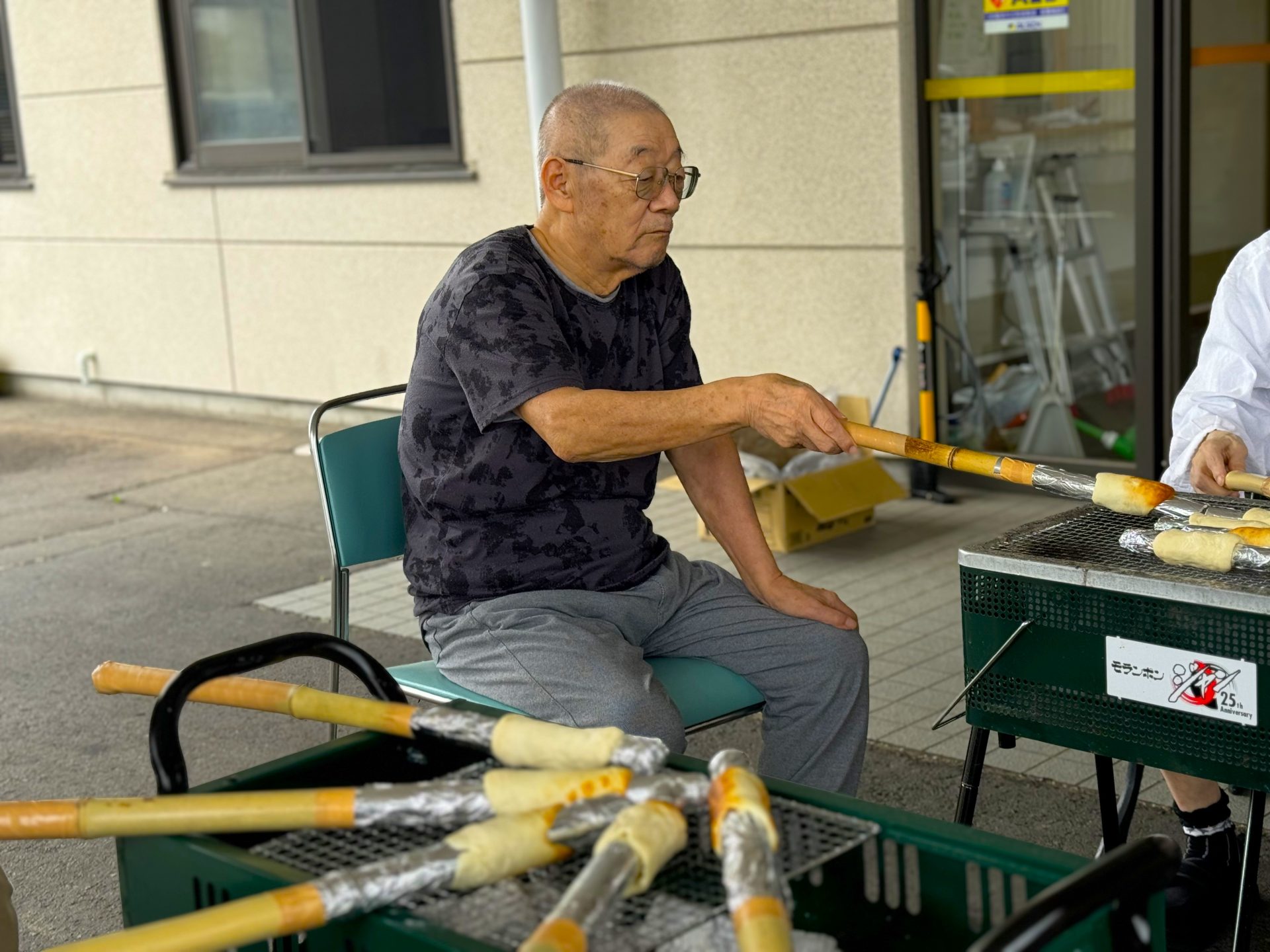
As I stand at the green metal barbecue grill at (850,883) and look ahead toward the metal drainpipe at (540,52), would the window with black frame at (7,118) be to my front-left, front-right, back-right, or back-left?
front-left

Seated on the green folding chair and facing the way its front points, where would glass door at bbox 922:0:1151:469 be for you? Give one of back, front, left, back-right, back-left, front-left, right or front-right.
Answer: left

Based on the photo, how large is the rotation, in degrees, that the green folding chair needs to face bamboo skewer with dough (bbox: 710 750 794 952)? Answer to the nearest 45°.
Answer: approximately 45° to its right

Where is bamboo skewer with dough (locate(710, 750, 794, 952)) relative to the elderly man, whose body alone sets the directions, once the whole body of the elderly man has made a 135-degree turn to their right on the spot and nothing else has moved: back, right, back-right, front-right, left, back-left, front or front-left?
left

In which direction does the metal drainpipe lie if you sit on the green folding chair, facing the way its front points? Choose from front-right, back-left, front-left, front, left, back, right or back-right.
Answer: back-left

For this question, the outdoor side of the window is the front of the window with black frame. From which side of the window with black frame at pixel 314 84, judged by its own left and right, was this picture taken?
front

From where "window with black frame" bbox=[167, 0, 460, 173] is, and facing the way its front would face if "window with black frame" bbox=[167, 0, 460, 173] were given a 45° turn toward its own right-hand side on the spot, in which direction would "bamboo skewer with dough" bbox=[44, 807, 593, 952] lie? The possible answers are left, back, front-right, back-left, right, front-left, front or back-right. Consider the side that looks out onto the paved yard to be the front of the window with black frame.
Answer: front-left

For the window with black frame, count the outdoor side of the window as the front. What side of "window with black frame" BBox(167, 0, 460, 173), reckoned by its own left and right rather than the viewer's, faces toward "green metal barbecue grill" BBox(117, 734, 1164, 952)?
front

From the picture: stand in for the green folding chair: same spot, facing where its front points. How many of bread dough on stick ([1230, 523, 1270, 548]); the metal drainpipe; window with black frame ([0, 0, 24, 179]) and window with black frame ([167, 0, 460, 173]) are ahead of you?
1

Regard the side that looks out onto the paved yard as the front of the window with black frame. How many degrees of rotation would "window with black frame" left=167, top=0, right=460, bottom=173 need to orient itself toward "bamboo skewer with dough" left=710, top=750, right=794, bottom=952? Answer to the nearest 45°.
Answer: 0° — it already faces it

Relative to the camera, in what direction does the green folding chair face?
facing the viewer and to the right of the viewer

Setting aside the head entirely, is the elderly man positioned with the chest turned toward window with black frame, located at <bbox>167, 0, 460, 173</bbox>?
no

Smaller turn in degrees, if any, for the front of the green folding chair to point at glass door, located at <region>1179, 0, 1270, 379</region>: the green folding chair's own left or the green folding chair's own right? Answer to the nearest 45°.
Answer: approximately 90° to the green folding chair's own left

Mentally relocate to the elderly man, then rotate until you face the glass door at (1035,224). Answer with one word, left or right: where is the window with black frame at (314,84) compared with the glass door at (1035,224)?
left

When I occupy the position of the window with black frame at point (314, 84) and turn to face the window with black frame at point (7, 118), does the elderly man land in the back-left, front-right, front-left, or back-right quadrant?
back-left
